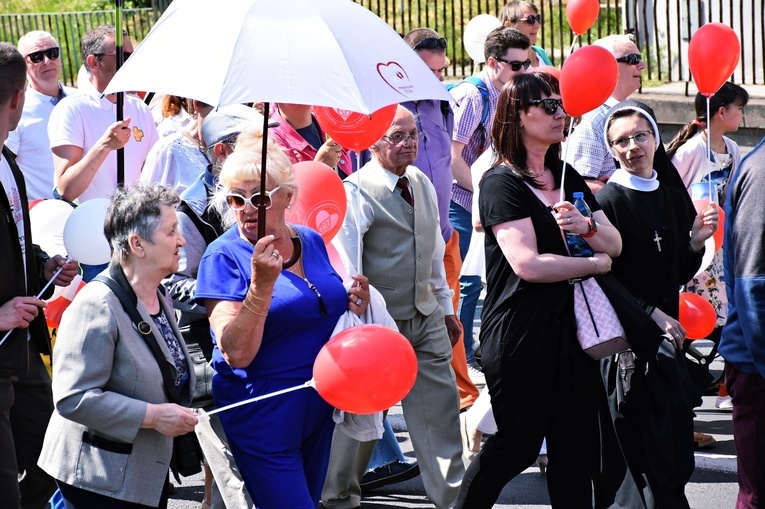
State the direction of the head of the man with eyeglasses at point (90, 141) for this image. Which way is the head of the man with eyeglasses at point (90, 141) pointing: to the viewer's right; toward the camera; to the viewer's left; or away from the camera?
to the viewer's right

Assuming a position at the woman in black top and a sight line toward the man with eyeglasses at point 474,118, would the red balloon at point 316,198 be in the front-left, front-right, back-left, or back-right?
front-left

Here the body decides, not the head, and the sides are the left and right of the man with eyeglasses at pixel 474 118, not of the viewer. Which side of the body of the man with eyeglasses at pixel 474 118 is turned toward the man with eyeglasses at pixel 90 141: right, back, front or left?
right

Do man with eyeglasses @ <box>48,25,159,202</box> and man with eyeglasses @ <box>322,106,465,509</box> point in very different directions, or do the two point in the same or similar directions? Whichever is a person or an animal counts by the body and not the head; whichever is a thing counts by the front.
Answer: same or similar directions

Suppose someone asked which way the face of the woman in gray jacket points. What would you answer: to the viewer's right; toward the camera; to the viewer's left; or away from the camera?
to the viewer's right

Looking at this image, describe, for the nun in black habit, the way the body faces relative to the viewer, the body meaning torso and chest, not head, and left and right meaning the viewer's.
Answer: facing the viewer and to the right of the viewer

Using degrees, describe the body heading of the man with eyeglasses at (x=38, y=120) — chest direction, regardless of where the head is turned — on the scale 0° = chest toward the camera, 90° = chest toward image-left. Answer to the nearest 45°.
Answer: approximately 315°

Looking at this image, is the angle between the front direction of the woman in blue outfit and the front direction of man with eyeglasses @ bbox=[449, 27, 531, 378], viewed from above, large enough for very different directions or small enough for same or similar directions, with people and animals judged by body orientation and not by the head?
same or similar directions

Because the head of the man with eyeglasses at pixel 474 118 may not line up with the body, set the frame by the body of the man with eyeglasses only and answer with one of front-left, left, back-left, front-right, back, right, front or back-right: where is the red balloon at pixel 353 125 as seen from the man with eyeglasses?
front-right

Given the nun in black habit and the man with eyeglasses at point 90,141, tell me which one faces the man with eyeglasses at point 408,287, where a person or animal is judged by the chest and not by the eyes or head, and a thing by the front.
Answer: the man with eyeglasses at point 90,141
